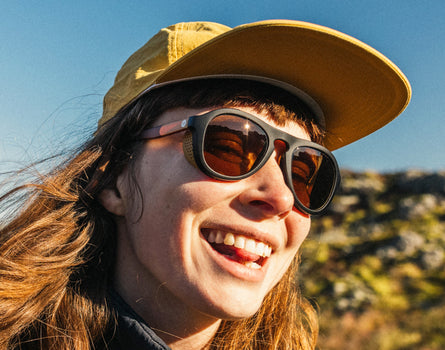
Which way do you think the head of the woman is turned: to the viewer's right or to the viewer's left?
to the viewer's right
